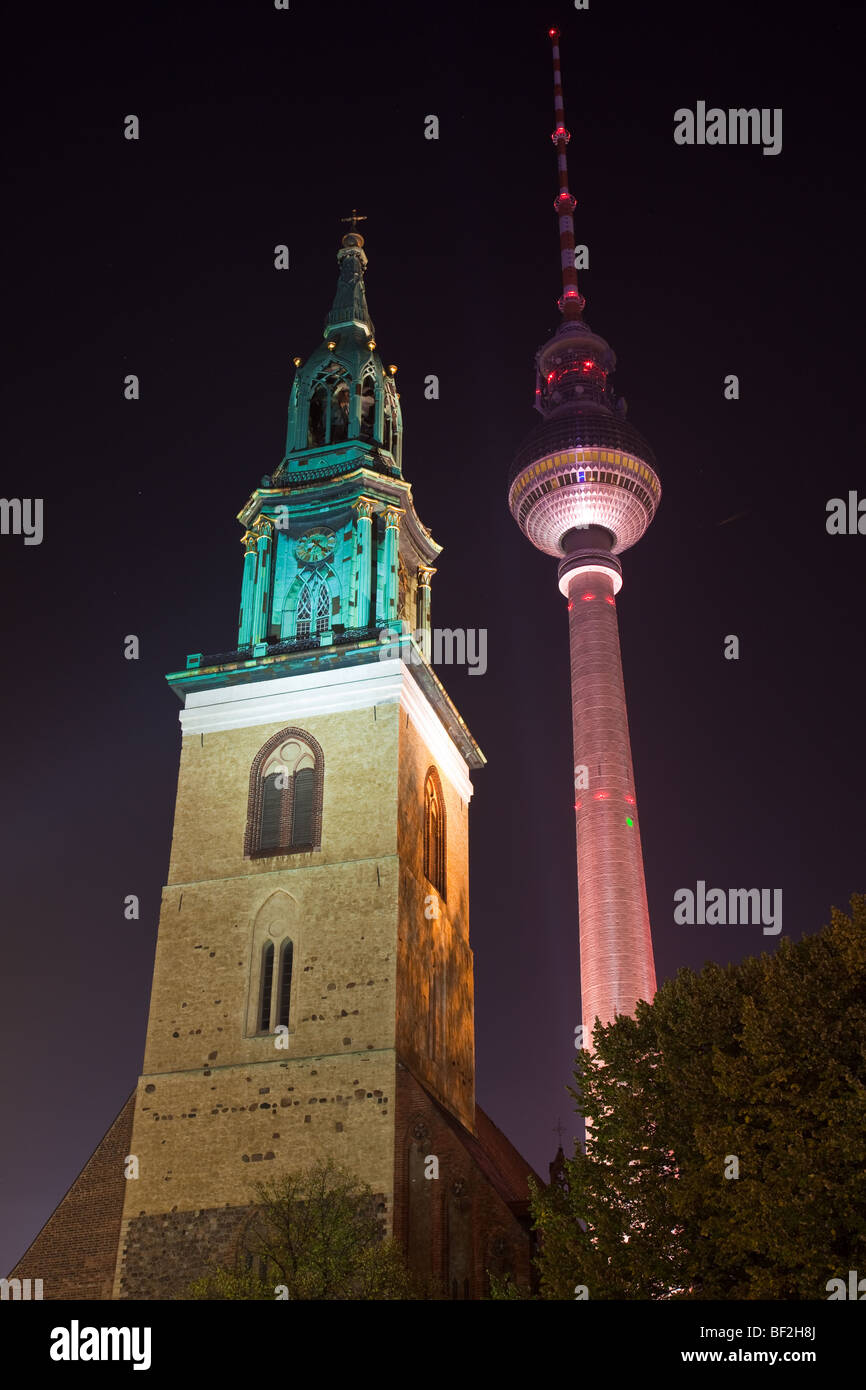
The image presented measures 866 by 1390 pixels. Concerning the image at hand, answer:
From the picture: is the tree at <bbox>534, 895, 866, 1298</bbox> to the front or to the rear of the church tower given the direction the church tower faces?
to the front

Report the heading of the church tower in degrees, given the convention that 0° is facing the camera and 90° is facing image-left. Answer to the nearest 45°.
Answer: approximately 0°

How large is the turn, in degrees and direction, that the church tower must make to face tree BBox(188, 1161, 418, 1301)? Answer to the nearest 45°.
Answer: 0° — it already faces it

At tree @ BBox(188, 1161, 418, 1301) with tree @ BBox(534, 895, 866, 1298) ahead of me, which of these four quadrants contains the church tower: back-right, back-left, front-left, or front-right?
back-left

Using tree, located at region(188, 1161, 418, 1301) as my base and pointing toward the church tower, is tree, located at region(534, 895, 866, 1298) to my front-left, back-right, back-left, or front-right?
back-right
